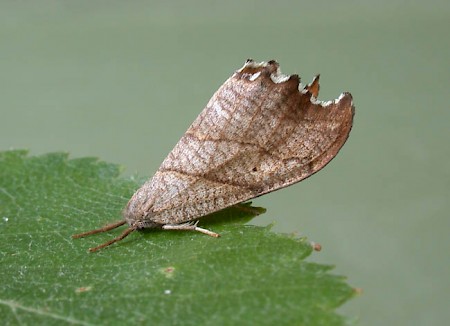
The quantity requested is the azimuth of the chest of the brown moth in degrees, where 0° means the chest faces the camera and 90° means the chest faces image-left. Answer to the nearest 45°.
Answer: approximately 90°
